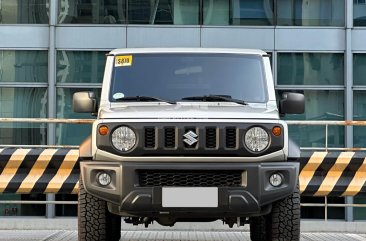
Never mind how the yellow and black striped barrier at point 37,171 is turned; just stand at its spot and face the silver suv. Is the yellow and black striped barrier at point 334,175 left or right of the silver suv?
left

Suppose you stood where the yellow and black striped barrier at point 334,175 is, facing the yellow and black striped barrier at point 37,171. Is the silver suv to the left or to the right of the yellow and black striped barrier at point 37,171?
left

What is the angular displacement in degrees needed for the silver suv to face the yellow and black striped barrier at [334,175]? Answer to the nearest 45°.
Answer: approximately 135° to its left

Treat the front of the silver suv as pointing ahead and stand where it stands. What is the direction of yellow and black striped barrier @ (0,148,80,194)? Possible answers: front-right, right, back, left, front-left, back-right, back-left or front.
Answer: back-right

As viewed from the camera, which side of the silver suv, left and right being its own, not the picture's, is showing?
front
